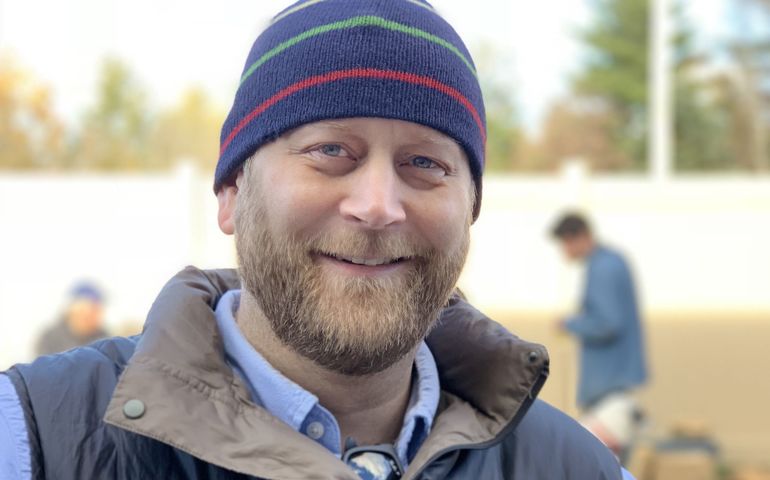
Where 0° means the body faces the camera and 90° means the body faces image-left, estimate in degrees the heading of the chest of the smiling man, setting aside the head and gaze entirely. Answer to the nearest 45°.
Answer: approximately 0°

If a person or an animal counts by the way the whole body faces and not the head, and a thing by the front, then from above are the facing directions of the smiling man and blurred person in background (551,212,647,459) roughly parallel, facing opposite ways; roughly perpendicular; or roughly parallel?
roughly perpendicular

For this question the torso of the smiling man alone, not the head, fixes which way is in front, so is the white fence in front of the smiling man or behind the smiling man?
behind

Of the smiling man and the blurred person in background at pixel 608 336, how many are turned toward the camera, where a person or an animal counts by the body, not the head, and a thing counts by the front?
1

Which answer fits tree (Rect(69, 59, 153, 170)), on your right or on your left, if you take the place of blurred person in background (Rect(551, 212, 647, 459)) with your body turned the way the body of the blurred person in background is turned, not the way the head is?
on your right

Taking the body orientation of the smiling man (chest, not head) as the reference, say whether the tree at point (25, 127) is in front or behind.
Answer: behind

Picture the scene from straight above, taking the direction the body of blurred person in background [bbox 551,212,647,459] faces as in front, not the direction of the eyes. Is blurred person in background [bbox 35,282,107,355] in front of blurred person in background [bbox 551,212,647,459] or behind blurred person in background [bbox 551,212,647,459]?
in front

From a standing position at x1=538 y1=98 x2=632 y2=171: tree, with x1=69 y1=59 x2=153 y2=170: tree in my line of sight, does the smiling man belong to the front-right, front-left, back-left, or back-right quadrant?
front-left

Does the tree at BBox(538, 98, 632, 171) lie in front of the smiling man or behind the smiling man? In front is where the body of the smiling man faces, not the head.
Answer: behind

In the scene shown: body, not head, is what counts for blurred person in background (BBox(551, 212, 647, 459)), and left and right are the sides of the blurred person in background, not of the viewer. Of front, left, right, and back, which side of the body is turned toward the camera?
left

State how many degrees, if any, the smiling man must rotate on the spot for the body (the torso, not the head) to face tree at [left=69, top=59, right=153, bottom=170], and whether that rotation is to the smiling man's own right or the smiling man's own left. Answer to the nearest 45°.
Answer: approximately 180°

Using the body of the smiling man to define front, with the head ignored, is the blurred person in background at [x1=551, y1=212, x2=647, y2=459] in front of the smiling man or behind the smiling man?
behind

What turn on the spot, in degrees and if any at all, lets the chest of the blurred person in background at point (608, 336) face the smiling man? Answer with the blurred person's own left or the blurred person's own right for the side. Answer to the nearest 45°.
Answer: approximately 90° to the blurred person's own left
